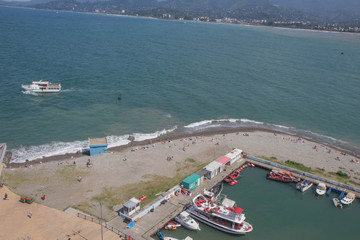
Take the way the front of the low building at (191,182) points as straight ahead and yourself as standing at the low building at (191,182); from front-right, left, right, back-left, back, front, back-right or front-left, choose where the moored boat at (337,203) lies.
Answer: front-left

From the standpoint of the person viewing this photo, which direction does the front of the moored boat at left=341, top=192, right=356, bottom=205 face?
facing the viewer and to the left of the viewer

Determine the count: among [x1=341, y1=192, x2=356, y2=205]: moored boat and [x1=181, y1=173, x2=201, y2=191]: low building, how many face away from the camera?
0

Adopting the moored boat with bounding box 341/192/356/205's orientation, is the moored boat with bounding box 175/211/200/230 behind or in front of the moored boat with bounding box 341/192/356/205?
in front

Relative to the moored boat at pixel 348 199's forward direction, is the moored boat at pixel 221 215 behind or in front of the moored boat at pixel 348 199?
in front

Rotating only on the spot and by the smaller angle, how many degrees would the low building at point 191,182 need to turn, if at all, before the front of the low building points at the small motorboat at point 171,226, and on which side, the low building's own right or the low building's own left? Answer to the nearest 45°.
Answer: approximately 45° to the low building's own right

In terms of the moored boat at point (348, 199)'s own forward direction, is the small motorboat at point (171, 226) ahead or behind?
ahead

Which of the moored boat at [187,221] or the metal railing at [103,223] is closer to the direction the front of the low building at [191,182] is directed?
the moored boat

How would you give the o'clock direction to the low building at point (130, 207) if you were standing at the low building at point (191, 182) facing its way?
the low building at point (130, 207) is roughly at 3 o'clock from the low building at point (191, 182).

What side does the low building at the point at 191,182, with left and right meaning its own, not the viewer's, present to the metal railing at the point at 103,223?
right

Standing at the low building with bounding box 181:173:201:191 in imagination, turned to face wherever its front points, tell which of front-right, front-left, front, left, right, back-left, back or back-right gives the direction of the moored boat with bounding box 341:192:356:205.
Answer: front-left
